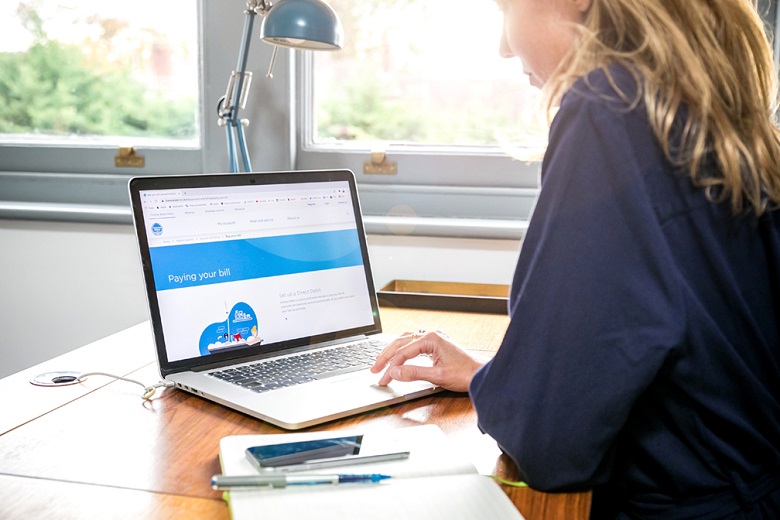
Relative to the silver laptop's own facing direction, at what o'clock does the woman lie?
The woman is roughly at 12 o'clock from the silver laptop.

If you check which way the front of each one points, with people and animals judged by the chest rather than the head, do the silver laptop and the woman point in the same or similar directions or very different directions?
very different directions

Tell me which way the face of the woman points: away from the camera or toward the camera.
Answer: away from the camera

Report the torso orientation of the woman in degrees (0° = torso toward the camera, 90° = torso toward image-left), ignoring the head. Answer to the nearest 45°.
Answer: approximately 135°
